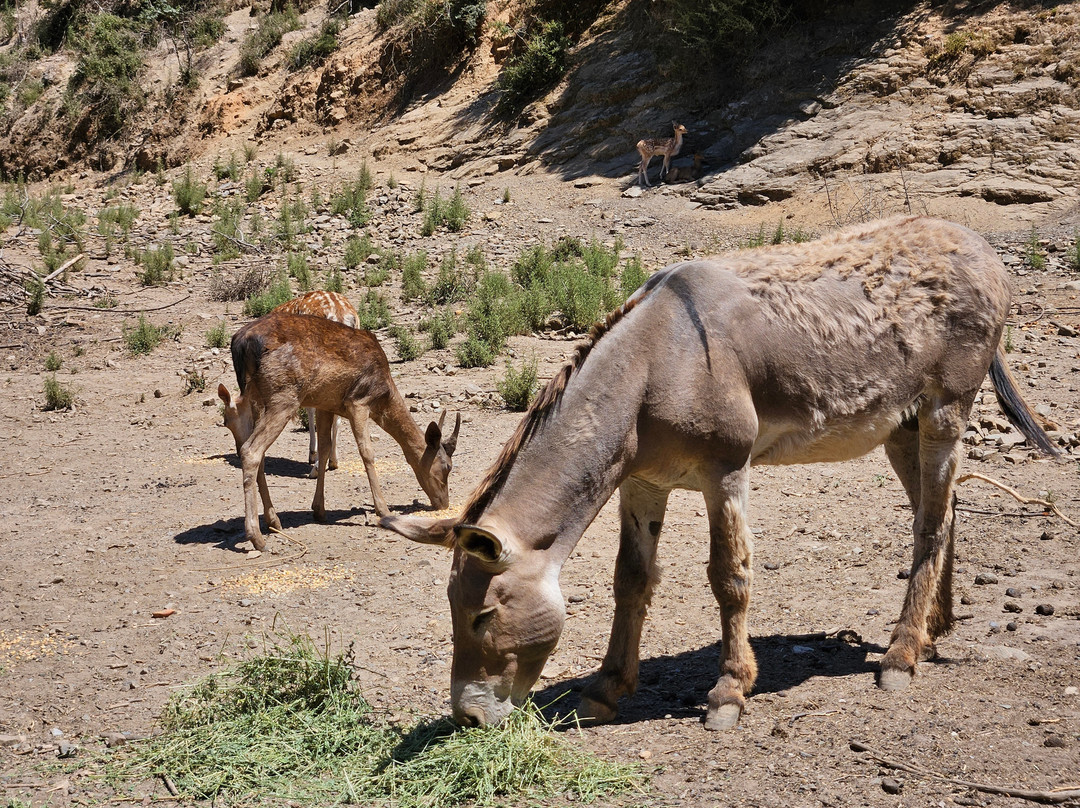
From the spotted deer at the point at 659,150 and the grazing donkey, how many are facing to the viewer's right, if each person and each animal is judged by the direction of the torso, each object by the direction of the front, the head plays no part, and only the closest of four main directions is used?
1

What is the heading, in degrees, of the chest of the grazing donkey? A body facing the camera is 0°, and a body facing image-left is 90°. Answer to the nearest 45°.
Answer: approximately 45°

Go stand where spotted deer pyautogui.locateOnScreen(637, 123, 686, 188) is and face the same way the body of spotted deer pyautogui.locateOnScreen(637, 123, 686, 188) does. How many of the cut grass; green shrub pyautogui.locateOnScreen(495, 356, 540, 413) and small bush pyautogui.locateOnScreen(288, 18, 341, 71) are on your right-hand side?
2

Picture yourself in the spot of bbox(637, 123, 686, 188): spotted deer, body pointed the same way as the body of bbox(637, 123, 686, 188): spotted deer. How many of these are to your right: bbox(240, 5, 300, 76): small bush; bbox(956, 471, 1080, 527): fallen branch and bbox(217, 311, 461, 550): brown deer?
2

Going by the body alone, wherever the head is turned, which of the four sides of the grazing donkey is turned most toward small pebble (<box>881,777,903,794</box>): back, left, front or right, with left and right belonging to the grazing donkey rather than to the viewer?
left

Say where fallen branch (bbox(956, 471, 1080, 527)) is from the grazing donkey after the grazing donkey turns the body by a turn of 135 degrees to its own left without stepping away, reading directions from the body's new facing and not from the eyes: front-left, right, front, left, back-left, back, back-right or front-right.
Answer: front-left

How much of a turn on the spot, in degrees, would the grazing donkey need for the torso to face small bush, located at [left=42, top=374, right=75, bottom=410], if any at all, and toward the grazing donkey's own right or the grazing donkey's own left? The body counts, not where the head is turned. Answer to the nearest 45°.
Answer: approximately 90° to the grazing donkey's own right

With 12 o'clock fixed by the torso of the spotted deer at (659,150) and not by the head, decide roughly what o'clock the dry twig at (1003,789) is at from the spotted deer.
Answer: The dry twig is roughly at 3 o'clock from the spotted deer.

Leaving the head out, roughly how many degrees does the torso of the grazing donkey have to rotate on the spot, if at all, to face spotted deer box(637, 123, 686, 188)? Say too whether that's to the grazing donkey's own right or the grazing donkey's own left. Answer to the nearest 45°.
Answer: approximately 135° to the grazing donkey's own right

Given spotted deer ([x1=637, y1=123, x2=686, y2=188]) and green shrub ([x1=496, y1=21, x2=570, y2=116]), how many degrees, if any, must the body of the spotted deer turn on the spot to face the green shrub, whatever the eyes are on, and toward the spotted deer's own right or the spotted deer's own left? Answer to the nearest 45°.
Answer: approximately 135° to the spotted deer's own left

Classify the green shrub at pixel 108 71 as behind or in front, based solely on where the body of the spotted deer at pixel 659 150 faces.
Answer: behind

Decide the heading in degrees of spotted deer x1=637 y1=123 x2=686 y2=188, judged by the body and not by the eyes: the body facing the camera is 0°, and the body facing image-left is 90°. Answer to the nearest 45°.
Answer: approximately 270°
